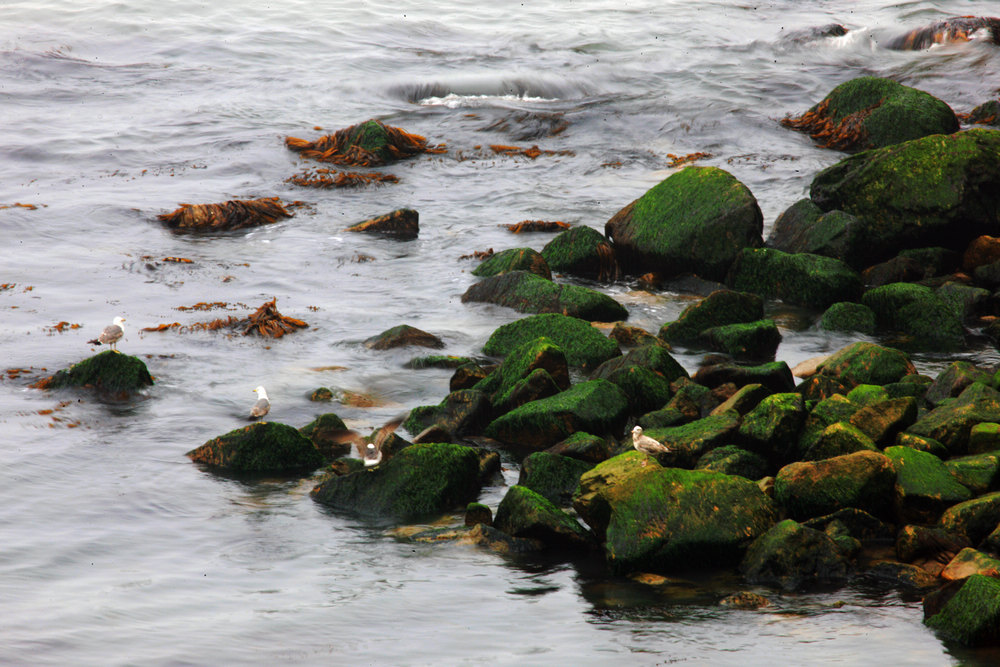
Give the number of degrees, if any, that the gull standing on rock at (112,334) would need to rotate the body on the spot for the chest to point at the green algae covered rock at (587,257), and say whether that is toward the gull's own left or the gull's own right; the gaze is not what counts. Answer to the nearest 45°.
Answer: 0° — it already faces it

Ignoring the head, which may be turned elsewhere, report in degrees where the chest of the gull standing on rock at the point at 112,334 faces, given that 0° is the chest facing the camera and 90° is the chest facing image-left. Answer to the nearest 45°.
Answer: approximately 270°

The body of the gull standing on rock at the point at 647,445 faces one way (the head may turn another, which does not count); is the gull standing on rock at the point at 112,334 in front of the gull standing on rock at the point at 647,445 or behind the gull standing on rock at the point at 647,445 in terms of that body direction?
in front

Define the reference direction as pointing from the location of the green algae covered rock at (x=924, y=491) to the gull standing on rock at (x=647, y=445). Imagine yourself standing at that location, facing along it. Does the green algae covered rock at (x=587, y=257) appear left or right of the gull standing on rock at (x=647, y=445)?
right

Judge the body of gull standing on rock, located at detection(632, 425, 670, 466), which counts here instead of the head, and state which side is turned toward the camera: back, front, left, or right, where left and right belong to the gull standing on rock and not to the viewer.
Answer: left

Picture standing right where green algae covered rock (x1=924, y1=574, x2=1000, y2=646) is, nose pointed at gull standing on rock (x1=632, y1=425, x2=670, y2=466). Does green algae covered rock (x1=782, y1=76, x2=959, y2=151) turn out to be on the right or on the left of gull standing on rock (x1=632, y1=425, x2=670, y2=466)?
right

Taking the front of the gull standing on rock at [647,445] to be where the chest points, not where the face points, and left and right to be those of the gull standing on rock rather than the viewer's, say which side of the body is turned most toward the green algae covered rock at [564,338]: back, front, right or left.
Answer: right

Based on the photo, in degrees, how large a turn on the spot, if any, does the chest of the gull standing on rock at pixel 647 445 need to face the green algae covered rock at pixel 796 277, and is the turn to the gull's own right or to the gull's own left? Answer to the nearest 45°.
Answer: approximately 90° to the gull's own right

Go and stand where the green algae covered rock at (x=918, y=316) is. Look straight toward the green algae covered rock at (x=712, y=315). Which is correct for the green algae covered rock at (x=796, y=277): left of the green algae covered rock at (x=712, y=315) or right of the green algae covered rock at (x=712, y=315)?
right

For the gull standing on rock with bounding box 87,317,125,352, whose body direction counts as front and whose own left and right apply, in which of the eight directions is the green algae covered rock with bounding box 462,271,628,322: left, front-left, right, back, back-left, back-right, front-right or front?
front

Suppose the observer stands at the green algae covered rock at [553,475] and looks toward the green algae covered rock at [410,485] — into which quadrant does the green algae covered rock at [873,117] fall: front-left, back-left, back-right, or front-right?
back-right

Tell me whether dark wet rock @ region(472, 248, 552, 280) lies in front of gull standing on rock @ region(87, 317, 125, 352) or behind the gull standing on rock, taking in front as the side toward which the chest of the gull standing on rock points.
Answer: in front

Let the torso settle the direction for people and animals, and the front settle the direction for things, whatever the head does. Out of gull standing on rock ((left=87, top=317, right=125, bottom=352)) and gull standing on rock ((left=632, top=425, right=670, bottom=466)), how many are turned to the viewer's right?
1
